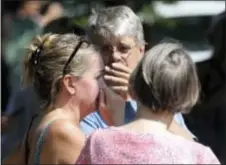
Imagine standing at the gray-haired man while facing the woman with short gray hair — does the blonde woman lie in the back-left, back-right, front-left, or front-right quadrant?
front-right

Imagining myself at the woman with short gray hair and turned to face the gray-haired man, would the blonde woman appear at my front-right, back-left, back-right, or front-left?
front-left

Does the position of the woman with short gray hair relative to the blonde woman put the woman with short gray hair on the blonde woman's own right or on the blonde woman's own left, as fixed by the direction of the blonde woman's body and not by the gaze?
on the blonde woman's own right

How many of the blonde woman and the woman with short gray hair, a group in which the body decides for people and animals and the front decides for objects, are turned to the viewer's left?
0

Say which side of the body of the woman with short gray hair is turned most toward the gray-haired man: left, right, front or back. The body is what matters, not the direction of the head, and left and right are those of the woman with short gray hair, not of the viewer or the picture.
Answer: front

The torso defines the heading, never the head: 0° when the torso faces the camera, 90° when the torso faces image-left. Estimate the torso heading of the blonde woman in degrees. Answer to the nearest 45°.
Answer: approximately 225°

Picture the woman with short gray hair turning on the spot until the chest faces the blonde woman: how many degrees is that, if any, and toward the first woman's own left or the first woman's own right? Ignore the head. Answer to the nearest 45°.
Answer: approximately 45° to the first woman's own left

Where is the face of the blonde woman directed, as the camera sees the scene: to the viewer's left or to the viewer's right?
to the viewer's right

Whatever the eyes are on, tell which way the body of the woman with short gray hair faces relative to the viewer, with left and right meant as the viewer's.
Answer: facing away from the viewer
